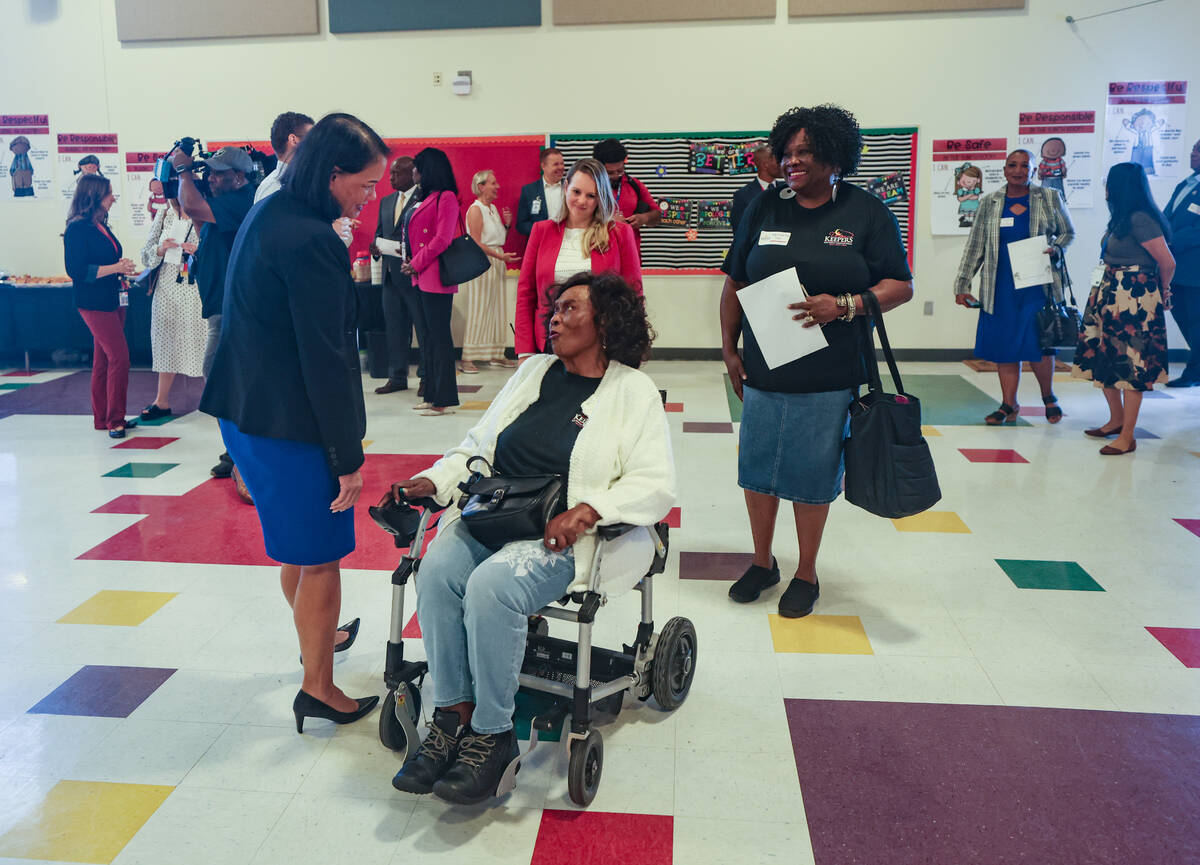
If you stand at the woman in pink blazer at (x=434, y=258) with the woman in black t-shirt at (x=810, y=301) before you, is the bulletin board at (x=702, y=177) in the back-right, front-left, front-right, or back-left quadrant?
back-left

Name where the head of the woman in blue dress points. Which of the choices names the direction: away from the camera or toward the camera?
toward the camera

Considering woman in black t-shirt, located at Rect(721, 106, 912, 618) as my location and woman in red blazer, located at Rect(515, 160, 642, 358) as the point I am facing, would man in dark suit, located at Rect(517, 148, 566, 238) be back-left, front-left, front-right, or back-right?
front-right

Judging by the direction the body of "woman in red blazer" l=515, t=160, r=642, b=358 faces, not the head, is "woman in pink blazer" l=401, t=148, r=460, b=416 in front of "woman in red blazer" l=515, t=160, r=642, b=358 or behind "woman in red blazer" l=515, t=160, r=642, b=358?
behind

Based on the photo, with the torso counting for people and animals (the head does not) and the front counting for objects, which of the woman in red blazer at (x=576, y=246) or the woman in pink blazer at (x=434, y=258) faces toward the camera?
the woman in red blazer at (x=576, y=246)

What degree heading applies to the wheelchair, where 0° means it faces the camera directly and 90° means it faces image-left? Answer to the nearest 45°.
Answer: approximately 45°

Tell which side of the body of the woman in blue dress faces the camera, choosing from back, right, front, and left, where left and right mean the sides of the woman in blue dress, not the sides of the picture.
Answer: front

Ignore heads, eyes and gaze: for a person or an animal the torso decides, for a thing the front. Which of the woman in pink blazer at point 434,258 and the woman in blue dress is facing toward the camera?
the woman in blue dress

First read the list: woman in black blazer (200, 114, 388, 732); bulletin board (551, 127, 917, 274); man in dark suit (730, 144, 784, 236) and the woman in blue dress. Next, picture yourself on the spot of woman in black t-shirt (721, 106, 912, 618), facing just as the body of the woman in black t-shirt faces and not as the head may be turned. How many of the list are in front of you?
1

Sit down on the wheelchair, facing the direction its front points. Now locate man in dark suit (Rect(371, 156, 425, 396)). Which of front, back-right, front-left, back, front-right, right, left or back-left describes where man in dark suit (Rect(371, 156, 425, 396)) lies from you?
back-right

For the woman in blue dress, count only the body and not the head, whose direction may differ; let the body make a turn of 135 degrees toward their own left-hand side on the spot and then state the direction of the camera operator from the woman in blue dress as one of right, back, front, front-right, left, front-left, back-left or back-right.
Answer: back

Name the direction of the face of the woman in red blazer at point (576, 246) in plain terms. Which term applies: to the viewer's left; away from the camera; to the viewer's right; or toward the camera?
toward the camera

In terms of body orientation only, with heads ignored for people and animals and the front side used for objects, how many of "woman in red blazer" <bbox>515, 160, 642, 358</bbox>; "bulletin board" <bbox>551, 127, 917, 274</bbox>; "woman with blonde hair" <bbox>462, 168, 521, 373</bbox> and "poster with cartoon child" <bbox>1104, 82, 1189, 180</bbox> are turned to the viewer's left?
0

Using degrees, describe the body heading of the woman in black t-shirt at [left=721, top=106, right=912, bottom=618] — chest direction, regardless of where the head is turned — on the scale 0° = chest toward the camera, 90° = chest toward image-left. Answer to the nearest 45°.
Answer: approximately 45°

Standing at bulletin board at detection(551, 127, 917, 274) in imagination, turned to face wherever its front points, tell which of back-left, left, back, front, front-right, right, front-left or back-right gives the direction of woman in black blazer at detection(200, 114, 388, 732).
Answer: front

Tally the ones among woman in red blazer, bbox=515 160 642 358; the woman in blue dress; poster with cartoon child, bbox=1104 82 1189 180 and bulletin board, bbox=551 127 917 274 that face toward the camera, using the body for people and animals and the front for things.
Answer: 4

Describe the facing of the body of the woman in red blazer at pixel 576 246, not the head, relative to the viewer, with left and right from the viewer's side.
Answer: facing the viewer
